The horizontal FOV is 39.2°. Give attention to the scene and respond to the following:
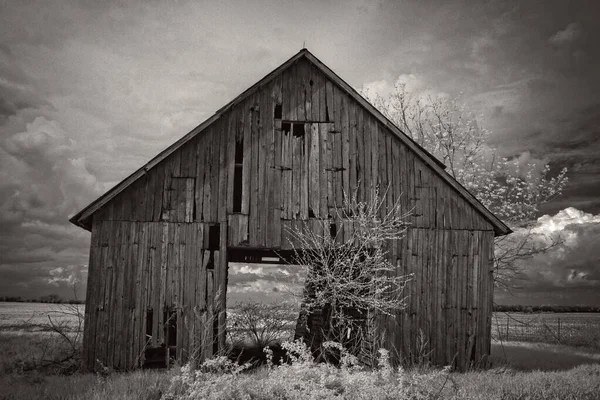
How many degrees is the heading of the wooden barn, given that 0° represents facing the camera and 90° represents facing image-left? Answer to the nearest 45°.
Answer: approximately 0°
